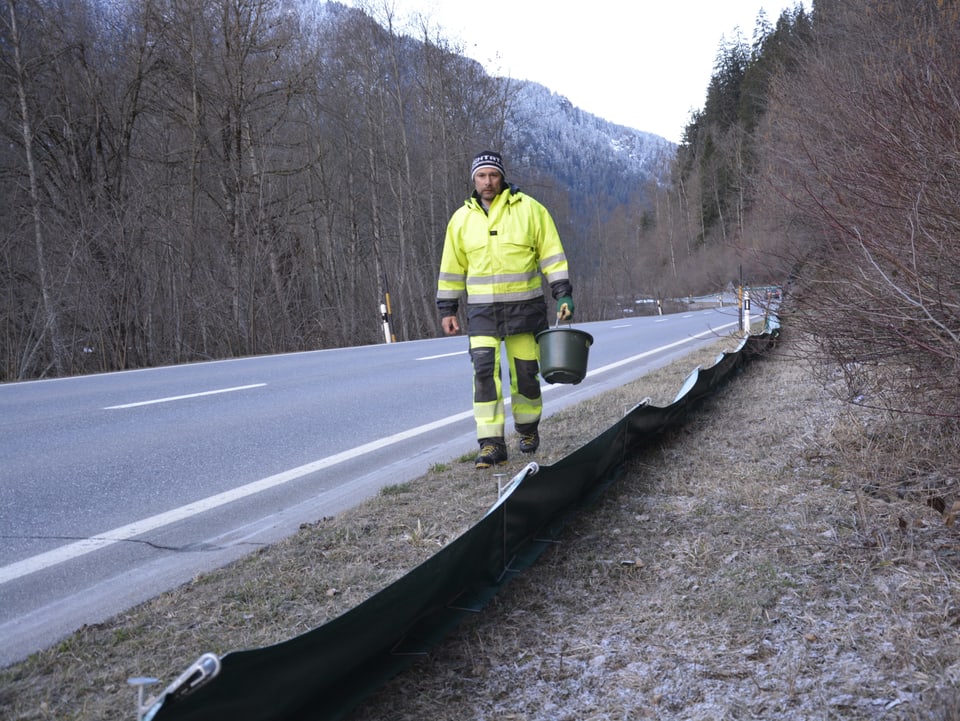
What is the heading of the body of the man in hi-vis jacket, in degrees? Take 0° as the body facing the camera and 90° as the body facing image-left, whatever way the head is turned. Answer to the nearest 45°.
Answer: approximately 0°
